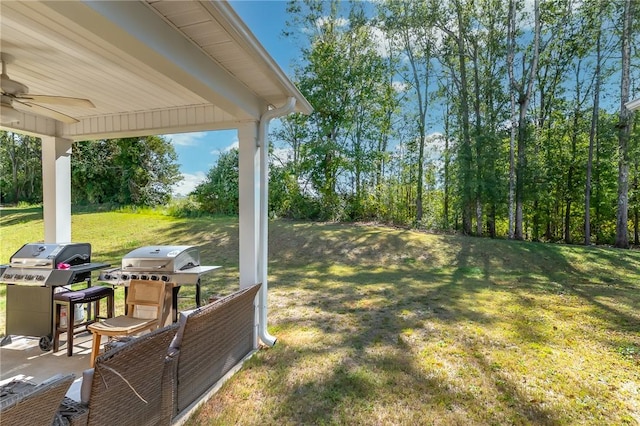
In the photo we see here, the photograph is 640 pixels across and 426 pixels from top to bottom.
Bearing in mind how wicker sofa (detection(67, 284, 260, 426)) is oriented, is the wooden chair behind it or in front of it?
in front

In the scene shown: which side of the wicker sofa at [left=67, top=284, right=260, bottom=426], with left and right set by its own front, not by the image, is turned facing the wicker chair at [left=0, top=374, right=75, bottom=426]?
left

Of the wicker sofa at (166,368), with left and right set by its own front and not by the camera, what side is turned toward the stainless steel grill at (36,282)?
front

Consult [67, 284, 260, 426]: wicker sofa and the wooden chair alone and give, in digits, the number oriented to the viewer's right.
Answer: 0

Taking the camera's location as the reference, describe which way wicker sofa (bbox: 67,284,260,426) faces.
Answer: facing away from the viewer and to the left of the viewer

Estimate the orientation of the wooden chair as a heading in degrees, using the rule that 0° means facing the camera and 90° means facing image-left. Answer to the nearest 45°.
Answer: approximately 45°
